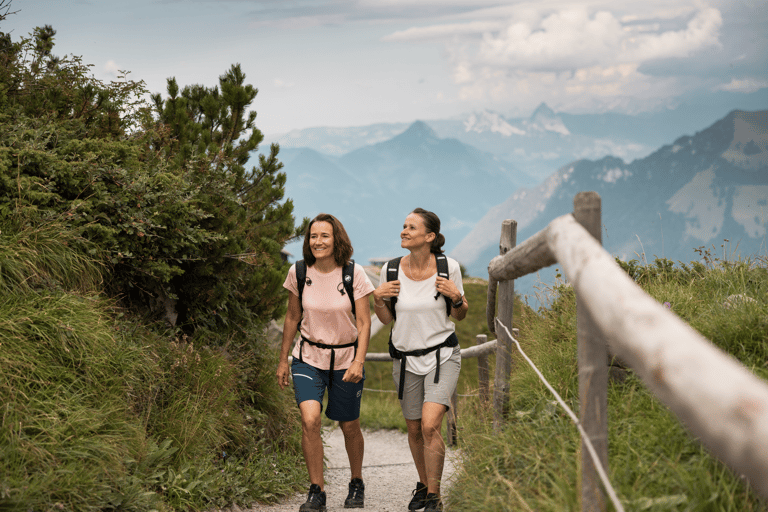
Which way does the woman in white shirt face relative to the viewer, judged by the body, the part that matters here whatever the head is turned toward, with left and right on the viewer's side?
facing the viewer

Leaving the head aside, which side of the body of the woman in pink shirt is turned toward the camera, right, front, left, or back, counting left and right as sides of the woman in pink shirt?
front

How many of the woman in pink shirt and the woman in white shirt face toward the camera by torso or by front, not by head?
2
